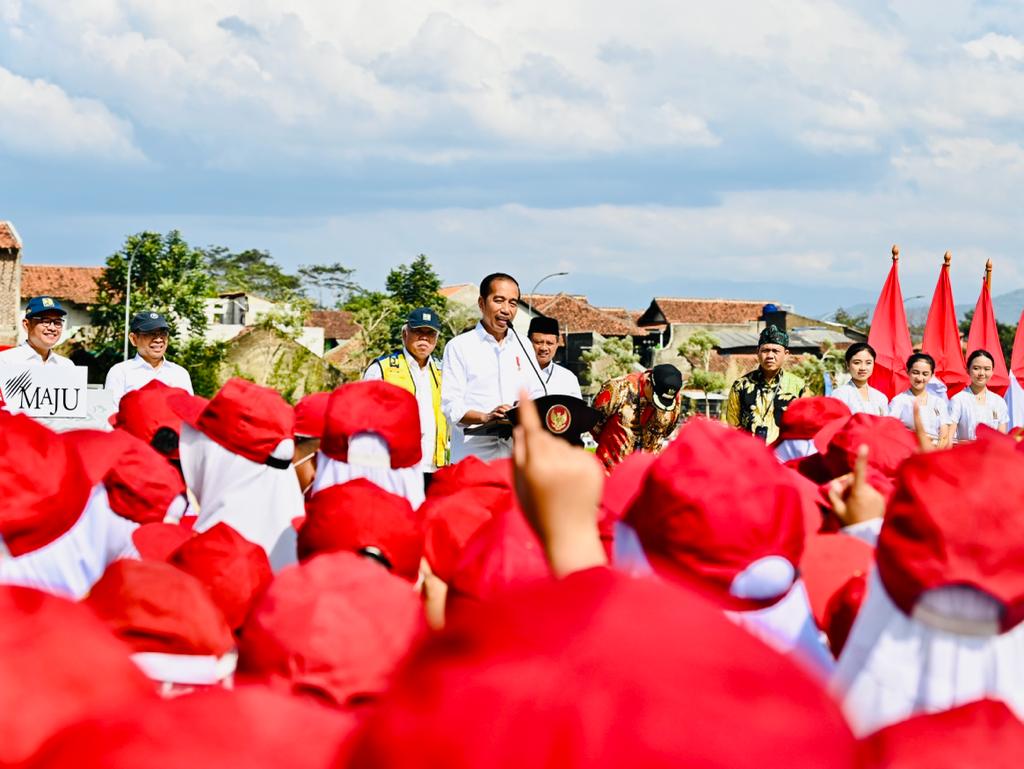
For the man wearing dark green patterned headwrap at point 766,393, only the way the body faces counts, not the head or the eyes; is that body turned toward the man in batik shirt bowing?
no

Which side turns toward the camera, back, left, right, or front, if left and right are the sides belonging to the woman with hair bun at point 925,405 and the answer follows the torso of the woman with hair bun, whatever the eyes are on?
front

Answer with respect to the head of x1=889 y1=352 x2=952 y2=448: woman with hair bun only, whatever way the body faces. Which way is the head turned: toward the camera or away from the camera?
toward the camera

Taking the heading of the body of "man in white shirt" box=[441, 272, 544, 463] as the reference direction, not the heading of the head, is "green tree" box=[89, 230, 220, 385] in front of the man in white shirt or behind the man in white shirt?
behind

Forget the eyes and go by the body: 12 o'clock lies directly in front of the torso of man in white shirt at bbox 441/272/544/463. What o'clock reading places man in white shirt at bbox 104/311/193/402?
man in white shirt at bbox 104/311/193/402 is roughly at 5 o'clock from man in white shirt at bbox 441/272/544/463.

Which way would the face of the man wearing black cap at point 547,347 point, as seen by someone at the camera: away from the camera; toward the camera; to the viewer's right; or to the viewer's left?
toward the camera

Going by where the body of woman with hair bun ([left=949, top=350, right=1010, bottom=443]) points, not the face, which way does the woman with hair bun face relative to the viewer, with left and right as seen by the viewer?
facing the viewer

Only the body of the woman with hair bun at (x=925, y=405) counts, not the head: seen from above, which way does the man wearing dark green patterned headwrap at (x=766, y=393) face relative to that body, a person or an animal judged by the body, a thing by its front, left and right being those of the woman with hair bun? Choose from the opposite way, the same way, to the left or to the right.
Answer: the same way

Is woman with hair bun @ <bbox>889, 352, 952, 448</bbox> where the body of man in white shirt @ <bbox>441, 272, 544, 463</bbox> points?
no

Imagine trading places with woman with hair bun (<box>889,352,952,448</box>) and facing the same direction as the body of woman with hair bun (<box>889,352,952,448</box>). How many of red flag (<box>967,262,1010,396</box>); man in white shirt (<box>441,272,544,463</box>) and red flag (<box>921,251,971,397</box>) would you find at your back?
2

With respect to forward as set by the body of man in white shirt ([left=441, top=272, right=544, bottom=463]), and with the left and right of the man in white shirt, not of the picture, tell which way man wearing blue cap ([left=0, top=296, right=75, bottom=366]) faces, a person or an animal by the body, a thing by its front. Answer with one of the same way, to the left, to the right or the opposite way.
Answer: the same way

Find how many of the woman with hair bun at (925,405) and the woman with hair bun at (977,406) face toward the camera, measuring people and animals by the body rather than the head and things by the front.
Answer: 2

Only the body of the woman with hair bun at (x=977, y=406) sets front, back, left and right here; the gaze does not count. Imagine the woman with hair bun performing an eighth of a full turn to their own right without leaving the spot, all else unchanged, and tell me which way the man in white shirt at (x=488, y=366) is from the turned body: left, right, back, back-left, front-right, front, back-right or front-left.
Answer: front

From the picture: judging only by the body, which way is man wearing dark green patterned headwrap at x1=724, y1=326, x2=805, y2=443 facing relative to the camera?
toward the camera
